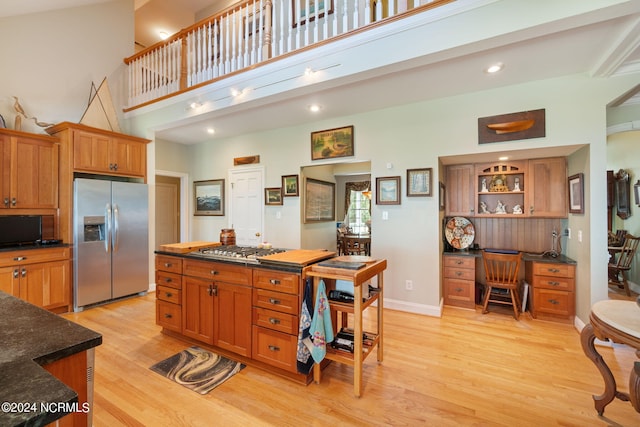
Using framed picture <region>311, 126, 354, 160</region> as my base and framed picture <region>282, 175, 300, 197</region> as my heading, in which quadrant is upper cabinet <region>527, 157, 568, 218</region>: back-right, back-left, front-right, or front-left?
back-right

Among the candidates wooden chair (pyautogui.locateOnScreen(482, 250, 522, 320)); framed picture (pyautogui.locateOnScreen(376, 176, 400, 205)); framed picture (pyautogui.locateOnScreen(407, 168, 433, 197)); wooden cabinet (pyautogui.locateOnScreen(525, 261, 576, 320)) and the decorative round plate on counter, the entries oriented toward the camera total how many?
4

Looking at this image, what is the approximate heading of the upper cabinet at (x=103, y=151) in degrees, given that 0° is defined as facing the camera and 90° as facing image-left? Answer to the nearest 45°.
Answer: approximately 315°

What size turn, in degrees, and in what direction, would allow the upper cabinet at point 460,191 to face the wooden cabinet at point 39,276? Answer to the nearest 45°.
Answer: approximately 45° to its right

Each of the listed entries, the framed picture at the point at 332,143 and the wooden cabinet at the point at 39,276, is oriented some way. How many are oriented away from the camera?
0

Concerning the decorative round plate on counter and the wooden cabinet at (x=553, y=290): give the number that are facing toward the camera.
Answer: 2

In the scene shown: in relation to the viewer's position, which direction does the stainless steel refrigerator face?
facing the viewer and to the right of the viewer

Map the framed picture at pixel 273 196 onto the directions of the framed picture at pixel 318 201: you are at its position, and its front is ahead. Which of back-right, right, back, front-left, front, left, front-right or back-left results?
right

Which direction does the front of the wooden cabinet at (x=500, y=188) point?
toward the camera

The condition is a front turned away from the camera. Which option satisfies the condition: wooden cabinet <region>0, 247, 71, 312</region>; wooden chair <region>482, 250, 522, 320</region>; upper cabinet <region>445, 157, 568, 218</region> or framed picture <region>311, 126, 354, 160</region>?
the wooden chair

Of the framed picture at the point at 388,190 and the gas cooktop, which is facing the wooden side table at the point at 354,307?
the framed picture

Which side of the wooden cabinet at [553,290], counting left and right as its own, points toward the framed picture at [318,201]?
right

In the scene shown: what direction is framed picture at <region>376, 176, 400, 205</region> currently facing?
toward the camera

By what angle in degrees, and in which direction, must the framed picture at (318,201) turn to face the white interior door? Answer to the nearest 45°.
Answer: approximately 135° to its right

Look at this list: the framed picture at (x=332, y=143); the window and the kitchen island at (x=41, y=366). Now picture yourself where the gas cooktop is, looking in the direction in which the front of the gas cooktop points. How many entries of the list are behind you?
2
